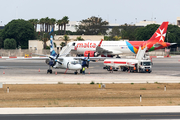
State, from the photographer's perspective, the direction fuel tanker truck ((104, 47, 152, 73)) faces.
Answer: facing the viewer and to the right of the viewer
